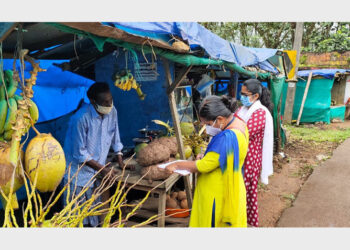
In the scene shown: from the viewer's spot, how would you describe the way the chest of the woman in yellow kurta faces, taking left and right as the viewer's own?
facing to the left of the viewer

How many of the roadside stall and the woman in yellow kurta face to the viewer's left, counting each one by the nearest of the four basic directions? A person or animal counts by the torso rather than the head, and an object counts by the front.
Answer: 1

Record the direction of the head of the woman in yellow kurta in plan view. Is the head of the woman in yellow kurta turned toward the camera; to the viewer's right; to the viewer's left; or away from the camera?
to the viewer's left

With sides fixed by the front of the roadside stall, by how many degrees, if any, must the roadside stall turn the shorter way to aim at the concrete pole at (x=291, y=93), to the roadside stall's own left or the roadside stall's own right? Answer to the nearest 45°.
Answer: approximately 90° to the roadside stall's own left

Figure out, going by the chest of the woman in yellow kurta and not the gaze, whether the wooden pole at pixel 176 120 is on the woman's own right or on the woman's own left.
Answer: on the woman's own right

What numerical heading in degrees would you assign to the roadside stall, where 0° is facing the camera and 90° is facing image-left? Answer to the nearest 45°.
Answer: approximately 315°

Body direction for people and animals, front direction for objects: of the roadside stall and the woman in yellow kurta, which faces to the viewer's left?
the woman in yellow kurta

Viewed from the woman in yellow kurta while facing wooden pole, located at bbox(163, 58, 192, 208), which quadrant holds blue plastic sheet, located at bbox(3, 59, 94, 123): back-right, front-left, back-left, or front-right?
front-left
